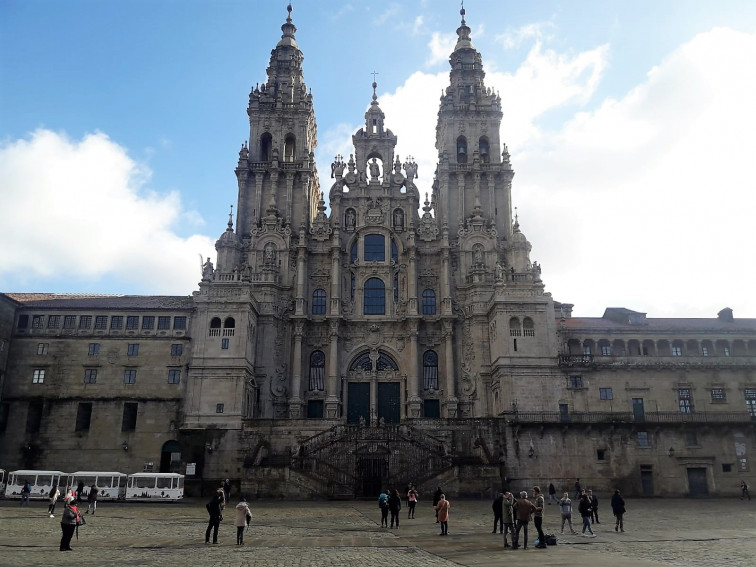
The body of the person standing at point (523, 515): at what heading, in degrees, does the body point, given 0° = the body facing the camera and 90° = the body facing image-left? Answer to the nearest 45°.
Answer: approximately 180°

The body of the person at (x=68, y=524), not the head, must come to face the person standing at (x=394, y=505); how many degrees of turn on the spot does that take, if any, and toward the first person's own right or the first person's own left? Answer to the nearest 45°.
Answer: approximately 45° to the first person's own left

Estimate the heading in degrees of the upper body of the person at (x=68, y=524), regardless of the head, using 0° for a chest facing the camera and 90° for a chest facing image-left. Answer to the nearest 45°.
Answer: approximately 315°

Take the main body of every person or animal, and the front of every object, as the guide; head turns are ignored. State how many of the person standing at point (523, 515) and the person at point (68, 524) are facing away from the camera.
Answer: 1

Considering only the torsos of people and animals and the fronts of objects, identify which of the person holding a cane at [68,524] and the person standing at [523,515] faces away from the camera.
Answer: the person standing

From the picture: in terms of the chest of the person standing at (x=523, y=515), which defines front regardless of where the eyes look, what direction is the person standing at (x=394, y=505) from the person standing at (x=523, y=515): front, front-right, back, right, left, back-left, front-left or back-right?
front-left

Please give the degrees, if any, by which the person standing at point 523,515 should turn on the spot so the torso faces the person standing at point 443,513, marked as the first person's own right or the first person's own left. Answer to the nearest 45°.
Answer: approximately 45° to the first person's own left
